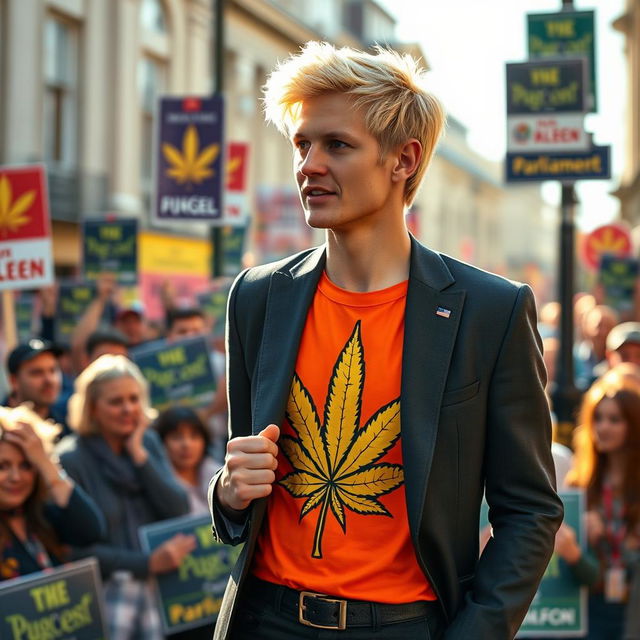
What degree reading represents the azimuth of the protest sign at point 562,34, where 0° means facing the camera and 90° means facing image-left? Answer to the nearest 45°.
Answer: approximately 0°

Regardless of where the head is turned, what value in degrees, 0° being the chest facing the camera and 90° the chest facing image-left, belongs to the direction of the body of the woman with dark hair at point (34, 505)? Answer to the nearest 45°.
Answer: approximately 0°

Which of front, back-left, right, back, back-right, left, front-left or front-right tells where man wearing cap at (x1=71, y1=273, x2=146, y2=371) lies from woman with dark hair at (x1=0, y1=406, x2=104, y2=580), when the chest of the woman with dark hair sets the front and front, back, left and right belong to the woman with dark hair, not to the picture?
back

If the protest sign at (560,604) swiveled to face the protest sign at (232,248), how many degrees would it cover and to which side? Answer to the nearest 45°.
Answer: approximately 180°

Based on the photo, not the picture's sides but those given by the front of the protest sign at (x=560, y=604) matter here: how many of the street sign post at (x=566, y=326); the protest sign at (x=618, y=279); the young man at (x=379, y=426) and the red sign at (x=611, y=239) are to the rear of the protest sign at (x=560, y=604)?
3

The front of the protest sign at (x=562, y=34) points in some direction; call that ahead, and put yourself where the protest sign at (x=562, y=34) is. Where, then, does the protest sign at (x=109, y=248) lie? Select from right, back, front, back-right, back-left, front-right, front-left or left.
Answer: back-right

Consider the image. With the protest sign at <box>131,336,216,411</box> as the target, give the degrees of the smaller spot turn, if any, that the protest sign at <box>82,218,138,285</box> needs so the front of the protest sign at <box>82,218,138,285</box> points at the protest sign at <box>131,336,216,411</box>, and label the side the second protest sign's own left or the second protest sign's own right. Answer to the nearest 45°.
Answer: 0° — it already faces it

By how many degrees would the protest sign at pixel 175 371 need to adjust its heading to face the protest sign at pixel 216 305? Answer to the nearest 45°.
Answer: approximately 180°

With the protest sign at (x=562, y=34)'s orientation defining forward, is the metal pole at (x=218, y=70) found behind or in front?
behind
